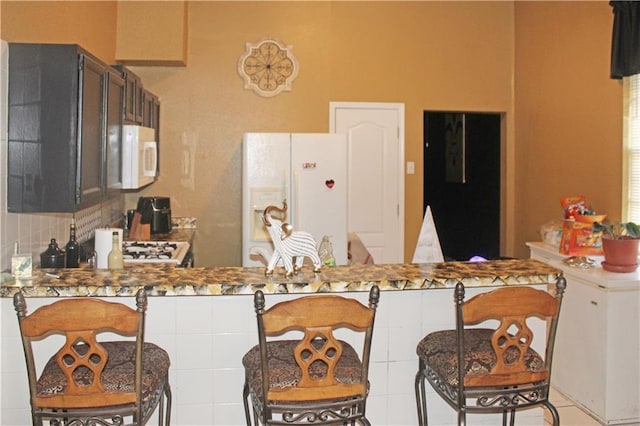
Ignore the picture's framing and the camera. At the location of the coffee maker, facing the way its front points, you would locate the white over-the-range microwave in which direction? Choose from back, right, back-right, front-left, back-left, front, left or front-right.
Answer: front-right

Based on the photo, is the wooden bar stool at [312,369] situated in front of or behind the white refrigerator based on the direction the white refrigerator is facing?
in front

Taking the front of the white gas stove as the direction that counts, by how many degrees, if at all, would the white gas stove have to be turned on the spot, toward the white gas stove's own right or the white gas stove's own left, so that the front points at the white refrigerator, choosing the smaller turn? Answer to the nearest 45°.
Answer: approximately 45° to the white gas stove's own left

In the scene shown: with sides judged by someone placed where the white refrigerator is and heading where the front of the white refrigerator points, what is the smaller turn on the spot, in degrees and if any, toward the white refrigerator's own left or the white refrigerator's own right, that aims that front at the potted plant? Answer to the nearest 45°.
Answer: approximately 45° to the white refrigerator's own left

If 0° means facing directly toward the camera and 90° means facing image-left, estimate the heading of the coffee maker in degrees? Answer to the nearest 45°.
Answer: approximately 315°

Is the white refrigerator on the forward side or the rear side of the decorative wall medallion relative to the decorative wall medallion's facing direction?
on the forward side

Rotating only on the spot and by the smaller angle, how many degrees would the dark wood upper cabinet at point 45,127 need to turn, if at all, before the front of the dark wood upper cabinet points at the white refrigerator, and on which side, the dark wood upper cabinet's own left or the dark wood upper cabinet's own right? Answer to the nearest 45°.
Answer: approximately 45° to the dark wood upper cabinet's own left
